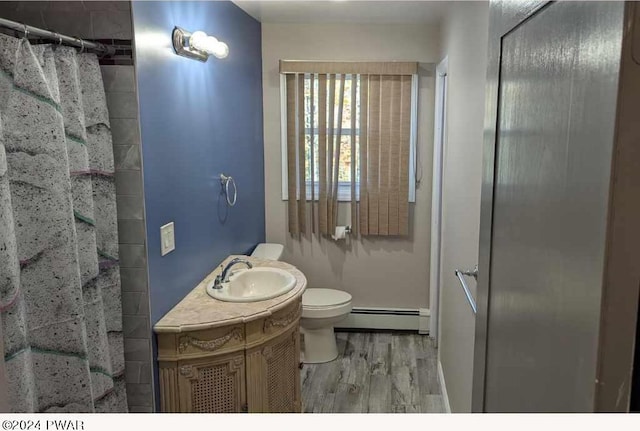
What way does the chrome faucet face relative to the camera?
to the viewer's right

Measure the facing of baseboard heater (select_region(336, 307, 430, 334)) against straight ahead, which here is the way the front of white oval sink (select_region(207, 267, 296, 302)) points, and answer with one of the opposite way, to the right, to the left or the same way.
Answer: to the right

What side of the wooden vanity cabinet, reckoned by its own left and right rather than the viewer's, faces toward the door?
front

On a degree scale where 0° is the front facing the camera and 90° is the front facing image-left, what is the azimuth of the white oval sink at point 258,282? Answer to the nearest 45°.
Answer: approximately 270°

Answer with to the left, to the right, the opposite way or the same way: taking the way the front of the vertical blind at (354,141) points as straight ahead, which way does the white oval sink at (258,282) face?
to the left

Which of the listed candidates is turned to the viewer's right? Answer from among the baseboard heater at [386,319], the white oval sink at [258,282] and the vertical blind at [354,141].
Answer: the white oval sink

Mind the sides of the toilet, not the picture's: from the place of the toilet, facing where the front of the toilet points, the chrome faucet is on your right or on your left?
on your right

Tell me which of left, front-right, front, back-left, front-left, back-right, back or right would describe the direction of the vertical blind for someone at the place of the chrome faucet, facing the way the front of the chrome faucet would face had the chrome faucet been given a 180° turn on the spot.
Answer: back-right

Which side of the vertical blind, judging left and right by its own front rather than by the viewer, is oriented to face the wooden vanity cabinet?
front

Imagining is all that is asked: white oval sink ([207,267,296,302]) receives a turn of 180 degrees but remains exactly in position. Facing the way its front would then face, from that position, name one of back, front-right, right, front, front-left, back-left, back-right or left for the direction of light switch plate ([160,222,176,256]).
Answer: front-left
